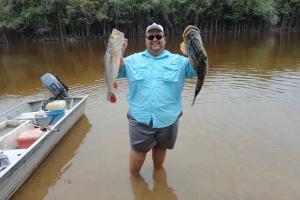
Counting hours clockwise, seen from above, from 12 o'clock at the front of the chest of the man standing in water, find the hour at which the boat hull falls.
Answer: The boat hull is roughly at 4 o'clock from the man standing in water.

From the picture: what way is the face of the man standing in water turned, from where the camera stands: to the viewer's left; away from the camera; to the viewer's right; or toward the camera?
toward the camera

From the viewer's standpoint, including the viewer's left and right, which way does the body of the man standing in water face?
facing the viewer
